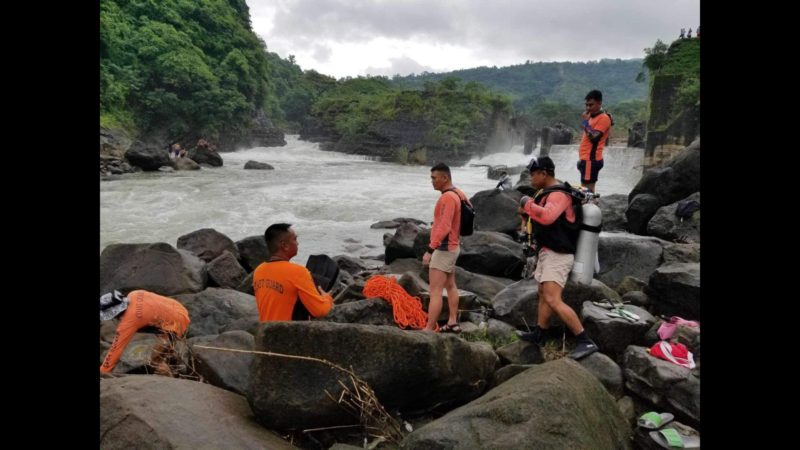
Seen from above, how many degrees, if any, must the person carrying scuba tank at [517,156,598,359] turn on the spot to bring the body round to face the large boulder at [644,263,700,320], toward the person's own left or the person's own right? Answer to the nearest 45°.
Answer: approximately 135° to the person's own right

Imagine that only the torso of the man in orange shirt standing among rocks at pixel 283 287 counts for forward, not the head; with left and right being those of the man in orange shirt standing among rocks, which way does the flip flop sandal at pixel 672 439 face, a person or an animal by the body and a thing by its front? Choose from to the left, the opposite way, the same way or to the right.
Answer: to the left

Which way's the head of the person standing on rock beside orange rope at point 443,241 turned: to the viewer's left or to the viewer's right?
to the viewer's left

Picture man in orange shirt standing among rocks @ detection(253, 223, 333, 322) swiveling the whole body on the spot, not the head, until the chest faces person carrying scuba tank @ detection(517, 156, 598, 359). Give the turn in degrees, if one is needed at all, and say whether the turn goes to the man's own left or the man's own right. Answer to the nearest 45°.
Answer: approximately 45° to the man's own right

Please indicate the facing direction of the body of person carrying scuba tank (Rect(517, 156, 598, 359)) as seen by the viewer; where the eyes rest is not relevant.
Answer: to the viewer's left

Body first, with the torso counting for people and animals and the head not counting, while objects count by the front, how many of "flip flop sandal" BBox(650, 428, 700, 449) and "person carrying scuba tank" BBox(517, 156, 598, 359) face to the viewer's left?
2

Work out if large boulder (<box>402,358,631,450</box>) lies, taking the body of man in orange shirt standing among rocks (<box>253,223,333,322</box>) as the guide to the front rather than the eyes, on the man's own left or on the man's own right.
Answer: on the man's own right

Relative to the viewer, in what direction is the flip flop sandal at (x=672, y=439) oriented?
to the viewer's left

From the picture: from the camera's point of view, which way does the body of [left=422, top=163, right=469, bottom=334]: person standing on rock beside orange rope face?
to the viewer's left

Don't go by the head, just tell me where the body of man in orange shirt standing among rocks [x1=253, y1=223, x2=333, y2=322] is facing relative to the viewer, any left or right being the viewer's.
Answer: facing away from the viewer and to the right of the viewer
